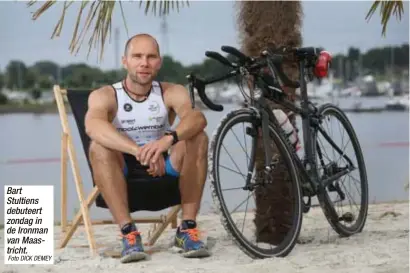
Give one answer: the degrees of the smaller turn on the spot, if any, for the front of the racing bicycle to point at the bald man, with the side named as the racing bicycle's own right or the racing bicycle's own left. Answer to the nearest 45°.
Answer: approximately 45° to the racing bicycle's own right

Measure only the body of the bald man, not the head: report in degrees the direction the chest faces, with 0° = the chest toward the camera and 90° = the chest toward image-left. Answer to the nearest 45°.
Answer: approximately 0°

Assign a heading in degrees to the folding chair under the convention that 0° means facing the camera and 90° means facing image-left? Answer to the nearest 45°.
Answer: approximately 315°

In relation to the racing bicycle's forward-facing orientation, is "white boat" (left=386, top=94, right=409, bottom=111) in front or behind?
behind

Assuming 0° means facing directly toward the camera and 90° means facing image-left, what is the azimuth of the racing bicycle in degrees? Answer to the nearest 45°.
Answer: approximately 45°

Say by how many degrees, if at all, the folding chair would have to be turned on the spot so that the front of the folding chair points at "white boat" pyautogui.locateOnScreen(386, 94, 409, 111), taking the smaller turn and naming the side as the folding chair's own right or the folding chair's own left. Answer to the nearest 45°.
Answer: approximately 90° to the folding chair's own left

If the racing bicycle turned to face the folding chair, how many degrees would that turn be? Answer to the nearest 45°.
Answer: approximately 45° to its right

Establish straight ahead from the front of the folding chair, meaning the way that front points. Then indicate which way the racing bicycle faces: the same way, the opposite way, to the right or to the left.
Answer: to the right

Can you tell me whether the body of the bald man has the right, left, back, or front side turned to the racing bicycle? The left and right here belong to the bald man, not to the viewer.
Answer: left
